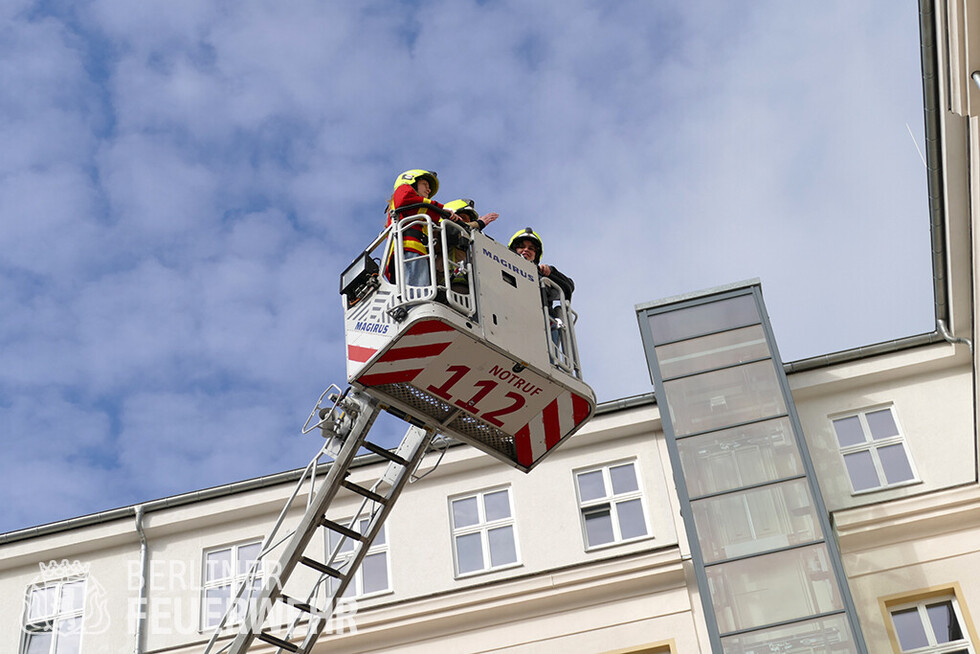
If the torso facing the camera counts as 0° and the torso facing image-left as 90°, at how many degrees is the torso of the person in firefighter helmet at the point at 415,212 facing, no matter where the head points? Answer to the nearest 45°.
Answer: approximately 270°

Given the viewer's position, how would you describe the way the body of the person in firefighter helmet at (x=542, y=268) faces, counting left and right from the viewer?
facing the viewer and to the left of the viewer

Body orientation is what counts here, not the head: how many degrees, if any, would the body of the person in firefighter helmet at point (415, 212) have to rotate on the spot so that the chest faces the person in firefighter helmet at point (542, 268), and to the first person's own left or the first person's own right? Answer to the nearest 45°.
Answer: approximately 45° to the first person's own left

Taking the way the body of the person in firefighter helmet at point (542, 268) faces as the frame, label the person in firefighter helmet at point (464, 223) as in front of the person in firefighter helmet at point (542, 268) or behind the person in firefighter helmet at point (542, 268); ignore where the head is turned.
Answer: in front

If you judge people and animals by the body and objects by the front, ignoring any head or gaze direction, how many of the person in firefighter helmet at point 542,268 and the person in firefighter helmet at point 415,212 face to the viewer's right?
1

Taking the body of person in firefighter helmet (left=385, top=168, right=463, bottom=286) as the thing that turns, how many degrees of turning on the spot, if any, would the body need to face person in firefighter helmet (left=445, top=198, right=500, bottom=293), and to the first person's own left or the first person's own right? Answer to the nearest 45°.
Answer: approximately 45° to the first person's own left

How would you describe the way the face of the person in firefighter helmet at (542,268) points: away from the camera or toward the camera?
toward the camera
